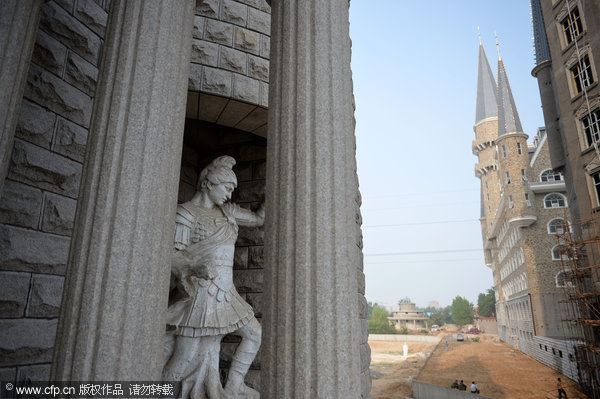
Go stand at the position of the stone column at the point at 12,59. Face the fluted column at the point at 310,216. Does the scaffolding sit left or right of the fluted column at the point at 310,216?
left

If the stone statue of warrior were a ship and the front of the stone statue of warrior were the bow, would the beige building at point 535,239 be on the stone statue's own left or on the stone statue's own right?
on the stone statue's own left

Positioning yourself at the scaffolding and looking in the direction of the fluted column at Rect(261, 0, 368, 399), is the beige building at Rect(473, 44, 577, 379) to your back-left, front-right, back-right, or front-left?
back-right

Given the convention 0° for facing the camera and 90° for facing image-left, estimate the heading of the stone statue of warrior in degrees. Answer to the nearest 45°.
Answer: approximately 315°

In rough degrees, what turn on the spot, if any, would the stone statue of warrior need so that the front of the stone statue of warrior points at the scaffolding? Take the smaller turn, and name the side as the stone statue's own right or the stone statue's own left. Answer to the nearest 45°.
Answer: approximately 90° to the stone statue's own left

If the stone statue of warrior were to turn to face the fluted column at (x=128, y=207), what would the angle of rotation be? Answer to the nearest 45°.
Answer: approximately 45° to its right

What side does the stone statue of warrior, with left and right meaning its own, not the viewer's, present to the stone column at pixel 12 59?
right

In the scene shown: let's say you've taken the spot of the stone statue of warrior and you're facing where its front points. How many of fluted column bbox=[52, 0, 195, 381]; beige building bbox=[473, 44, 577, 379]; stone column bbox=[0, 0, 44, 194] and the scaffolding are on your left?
2

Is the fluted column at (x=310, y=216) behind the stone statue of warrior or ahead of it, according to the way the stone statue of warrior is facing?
ahead

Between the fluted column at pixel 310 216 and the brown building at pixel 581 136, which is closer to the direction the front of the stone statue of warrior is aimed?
the fluted column

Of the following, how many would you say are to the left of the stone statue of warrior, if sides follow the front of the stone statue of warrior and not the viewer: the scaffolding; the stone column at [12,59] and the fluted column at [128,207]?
1
